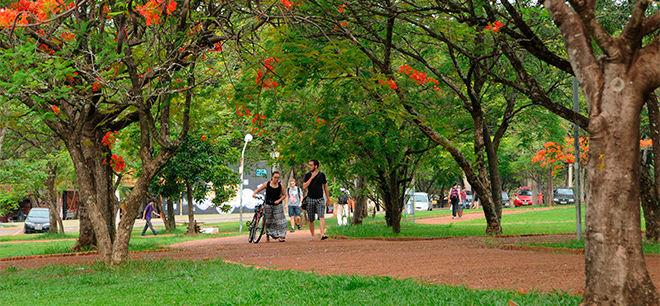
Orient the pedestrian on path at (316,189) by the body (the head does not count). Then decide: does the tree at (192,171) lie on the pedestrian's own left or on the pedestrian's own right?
on the pedestrian's own right

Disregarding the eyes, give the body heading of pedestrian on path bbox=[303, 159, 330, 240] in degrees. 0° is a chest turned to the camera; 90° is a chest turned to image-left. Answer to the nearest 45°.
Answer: approximately 45°

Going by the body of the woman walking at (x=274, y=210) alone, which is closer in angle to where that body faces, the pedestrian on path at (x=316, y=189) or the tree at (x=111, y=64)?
the tree

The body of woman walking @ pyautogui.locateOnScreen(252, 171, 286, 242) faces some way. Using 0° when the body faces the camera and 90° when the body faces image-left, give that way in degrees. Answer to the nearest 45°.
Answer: approximately 0°

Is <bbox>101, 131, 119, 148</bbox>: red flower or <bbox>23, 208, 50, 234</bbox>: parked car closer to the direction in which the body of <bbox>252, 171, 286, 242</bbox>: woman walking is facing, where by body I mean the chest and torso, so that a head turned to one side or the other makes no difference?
the red flower

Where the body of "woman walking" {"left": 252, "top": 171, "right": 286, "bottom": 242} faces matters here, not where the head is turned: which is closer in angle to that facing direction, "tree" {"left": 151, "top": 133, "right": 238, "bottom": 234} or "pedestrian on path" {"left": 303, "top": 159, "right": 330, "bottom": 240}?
the pedestrian on path
